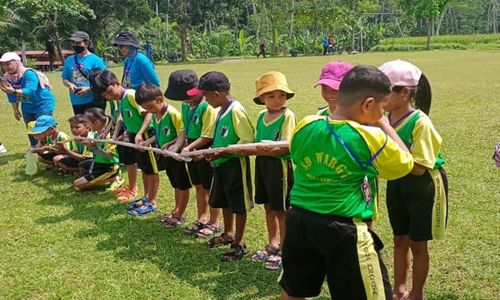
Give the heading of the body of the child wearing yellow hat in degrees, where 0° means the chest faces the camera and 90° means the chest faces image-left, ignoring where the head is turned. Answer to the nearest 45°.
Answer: approximately 45°

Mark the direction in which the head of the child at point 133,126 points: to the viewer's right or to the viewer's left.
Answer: to the viewer's left

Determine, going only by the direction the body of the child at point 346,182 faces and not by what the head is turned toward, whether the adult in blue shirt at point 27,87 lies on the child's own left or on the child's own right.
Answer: on the child's own left

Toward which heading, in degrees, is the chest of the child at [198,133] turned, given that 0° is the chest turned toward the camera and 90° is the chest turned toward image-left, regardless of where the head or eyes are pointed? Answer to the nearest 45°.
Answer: approximately 45°

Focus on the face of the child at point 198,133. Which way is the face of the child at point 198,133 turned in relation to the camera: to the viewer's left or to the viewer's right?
to the viewer's left
